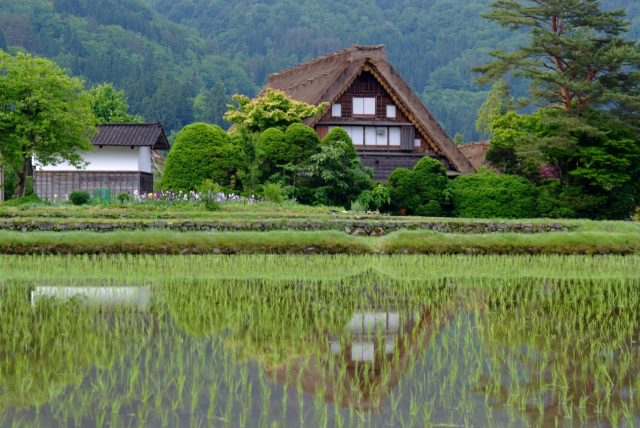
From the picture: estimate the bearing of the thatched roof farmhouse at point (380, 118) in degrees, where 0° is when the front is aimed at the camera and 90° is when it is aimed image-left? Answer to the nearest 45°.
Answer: approximately 0°

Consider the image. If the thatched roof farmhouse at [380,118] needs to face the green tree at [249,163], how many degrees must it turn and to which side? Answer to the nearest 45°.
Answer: approximately 45° to its right

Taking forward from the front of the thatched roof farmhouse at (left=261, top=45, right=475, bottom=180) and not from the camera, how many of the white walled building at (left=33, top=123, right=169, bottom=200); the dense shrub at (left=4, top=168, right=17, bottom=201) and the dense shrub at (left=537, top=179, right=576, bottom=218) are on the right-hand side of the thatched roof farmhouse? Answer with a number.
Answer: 2

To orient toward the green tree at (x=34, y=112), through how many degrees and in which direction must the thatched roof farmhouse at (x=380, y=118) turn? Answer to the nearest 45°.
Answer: approximately 45° to its right

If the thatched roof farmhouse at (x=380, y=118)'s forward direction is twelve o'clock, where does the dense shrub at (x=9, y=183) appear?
The dense shrub is roughly at 3 o'clock from the thatched roof farmhouse.

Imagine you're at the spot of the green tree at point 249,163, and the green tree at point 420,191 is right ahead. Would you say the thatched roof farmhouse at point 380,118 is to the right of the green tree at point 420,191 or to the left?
left
